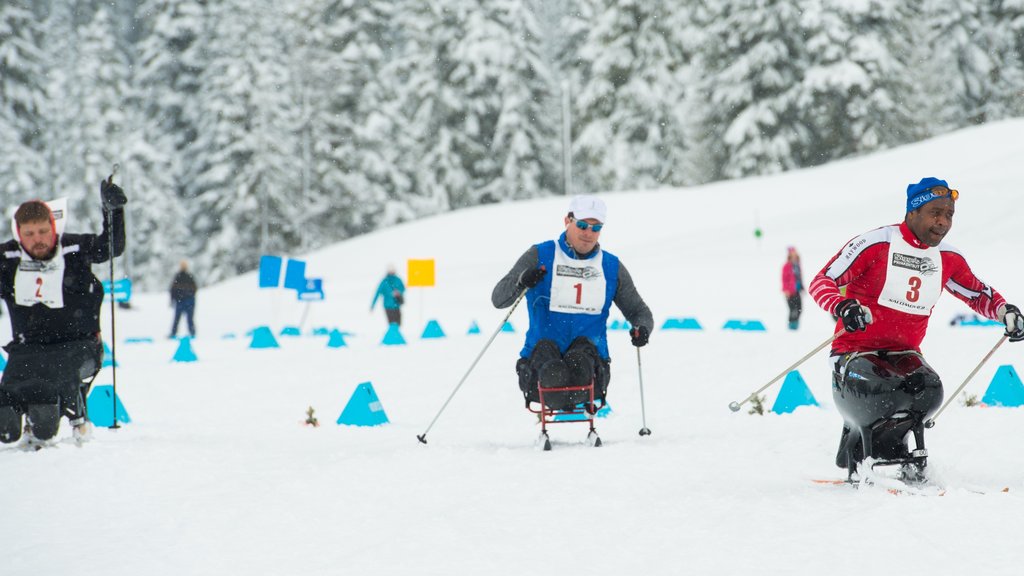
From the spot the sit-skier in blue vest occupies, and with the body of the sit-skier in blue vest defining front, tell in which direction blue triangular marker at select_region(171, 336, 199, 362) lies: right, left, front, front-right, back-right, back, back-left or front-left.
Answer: back-right

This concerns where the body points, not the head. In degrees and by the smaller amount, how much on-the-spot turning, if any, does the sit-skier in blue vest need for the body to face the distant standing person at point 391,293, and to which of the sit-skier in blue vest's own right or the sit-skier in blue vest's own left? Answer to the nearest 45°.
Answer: approximately 180°

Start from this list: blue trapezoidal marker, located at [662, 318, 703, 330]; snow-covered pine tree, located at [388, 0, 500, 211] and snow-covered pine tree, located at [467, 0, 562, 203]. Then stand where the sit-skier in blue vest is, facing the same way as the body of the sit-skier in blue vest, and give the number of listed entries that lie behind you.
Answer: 3

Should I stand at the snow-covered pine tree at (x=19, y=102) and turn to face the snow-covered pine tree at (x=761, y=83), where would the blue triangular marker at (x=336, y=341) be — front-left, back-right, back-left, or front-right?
front-right

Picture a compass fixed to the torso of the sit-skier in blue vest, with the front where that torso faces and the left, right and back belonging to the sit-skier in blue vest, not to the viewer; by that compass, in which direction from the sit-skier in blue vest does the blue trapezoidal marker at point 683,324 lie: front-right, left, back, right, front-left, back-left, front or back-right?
back

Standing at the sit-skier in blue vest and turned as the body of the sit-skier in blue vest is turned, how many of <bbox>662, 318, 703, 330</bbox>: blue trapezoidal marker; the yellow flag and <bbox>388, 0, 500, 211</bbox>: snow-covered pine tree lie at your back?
3

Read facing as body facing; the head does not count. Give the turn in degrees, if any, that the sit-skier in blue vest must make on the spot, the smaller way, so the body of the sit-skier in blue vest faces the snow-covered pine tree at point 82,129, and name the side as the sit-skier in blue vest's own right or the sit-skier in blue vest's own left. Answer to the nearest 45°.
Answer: approximately 135° to the sit-skier in blue vest's own right

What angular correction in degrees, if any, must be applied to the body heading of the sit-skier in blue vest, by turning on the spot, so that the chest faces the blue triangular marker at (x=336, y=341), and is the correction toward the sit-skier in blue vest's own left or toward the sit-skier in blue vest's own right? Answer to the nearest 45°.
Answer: approximately 135° to the sit-skier in blue vest's own right

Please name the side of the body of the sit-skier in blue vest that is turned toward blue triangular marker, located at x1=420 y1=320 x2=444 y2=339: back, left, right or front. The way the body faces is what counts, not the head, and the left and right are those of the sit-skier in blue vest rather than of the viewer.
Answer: back

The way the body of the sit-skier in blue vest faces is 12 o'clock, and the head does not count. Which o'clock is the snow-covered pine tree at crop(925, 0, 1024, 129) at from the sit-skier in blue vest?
The snow-covered pine tree is roughly at 7 o'clock from the sit-skier in blue vest.

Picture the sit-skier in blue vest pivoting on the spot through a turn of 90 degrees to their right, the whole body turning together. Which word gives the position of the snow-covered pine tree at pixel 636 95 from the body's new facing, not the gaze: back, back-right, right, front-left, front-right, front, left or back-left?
right

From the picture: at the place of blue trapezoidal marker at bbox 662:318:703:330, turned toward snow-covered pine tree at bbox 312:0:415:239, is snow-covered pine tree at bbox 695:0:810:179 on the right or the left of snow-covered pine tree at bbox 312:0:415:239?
right

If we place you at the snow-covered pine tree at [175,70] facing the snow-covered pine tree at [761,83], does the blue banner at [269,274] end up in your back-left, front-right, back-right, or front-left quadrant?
front-right

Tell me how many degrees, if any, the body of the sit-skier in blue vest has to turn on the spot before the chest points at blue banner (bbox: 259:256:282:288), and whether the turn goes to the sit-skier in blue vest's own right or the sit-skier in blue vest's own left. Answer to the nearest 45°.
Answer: approximately 135° to the sit-skier in blue vest's own right

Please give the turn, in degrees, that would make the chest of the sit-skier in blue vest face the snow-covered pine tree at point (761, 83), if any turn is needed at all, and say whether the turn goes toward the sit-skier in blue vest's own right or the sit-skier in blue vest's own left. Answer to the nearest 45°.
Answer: approximately 180°
